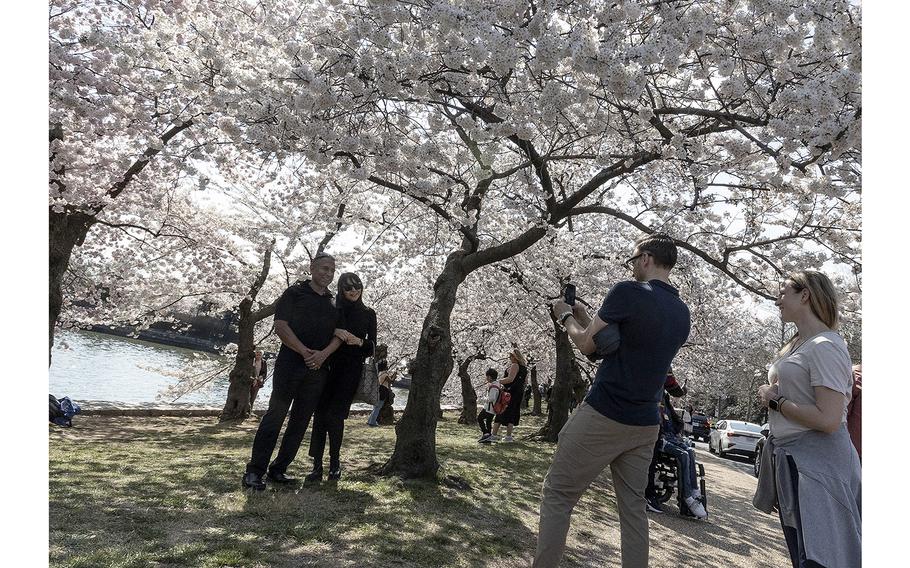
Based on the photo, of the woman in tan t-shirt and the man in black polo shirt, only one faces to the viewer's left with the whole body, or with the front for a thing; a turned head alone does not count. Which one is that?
the woman in tan t-shirt

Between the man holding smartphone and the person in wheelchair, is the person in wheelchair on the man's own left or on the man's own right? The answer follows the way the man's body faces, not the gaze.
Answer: on the man's own right

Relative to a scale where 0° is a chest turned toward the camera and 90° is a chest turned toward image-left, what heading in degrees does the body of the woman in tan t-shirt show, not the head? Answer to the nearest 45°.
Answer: approximately 90°

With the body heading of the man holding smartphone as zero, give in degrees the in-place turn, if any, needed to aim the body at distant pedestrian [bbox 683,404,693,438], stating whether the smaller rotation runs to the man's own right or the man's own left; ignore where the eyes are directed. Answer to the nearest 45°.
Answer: approximately 45° to the man's own right

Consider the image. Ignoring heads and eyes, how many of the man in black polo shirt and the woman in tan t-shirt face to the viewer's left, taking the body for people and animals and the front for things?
1

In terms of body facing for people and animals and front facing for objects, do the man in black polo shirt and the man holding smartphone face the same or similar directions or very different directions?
very different directions

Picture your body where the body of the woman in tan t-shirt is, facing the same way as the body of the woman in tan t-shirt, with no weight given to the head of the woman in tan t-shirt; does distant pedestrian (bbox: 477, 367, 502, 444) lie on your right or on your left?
on your right

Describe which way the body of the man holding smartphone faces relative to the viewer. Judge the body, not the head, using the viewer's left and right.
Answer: facing away from the viewer and to the left of the viewer

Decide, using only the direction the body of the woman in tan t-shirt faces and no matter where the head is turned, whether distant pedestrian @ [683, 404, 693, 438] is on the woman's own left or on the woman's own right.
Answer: on the woman's own right

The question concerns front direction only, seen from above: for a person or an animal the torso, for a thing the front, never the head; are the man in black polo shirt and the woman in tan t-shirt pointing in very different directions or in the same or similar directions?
very different directions

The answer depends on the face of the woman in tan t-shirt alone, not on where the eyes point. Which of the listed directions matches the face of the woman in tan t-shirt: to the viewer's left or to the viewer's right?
to the viewer's left

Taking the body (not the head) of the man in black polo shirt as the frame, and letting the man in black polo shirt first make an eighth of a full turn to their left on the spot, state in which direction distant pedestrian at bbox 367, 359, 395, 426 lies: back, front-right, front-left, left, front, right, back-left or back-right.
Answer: left

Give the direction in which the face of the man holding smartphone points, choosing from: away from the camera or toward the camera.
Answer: away from the camera
